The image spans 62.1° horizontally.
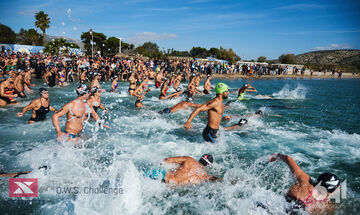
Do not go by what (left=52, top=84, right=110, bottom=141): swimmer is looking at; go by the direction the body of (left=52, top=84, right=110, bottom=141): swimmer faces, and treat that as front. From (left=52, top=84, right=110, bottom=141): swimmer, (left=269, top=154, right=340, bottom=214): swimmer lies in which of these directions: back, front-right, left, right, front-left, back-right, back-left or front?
front

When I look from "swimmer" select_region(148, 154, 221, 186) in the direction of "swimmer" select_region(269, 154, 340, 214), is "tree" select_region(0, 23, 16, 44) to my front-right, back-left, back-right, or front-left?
back-left

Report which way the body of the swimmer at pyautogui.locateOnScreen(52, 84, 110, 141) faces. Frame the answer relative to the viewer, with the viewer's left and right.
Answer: facing the viewer and to the right of the viewer

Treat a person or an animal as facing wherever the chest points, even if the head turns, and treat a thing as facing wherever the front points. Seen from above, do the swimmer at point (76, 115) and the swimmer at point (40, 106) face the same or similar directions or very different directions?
same or similar directions

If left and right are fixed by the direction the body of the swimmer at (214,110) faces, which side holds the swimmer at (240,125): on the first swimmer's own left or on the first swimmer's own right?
on the first swimmer's own left

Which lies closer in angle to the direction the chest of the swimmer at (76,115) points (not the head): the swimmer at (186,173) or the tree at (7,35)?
the swimmer

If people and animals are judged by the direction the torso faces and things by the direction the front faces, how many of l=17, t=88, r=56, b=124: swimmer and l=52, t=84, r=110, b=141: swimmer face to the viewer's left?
0

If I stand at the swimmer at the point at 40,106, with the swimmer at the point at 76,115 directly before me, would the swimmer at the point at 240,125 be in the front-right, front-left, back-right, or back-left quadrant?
front-left

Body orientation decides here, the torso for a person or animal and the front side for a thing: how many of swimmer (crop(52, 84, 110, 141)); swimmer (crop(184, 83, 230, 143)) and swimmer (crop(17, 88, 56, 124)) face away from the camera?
0

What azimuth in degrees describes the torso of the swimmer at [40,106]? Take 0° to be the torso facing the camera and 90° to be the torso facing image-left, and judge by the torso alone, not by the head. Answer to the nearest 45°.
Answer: approximately 315°

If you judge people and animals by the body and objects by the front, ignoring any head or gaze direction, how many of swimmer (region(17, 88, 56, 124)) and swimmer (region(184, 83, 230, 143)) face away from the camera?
0
